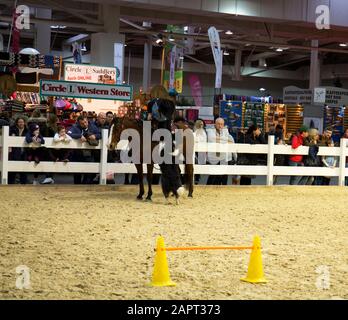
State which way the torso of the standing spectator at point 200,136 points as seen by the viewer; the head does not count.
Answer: toward the camera

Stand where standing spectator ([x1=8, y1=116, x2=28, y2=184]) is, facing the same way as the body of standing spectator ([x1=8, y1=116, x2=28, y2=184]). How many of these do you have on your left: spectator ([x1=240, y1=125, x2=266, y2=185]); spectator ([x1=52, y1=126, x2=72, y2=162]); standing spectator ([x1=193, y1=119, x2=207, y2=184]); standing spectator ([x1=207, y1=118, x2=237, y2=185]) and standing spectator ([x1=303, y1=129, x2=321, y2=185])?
5

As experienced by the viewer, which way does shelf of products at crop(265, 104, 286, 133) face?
facing the viewer

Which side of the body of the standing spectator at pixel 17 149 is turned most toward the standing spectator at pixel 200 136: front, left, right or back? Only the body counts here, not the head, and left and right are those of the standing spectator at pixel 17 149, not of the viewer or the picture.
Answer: left

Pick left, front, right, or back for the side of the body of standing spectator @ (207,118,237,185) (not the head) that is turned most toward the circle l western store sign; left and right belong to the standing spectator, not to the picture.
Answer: right

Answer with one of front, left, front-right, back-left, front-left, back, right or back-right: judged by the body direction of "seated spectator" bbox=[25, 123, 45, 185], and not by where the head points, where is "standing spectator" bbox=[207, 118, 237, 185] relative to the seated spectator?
left

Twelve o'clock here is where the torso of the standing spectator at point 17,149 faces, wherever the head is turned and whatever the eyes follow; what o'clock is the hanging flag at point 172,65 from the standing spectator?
The hanging flag is roughly at 7 o'clock from the standing spectator.

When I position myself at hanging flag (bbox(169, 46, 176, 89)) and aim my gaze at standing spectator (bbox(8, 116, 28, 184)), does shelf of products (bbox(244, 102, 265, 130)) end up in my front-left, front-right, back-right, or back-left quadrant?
back-left

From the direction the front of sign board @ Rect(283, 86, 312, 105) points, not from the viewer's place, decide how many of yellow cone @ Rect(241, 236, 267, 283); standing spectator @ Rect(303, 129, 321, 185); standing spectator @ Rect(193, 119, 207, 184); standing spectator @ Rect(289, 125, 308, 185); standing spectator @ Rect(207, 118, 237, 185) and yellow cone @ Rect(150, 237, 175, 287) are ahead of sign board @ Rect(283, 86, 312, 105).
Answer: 6

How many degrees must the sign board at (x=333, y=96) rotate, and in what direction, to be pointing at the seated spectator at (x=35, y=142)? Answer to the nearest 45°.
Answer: approximately 45° to its right

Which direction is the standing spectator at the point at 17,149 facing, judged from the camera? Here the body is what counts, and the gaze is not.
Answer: toward the camera
